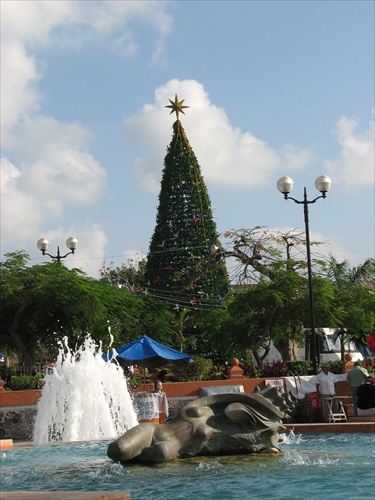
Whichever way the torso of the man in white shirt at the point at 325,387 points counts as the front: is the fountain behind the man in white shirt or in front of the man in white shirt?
in front

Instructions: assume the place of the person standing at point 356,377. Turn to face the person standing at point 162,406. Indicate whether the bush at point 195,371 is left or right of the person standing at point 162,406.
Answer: right

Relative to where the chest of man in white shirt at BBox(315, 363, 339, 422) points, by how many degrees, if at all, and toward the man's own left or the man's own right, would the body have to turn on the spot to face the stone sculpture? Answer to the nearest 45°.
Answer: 0° — they already face it

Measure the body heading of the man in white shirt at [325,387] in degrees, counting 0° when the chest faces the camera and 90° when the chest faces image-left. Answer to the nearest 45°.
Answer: approximately 0°

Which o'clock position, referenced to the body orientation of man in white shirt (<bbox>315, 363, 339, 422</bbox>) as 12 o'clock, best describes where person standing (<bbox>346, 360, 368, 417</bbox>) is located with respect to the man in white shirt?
The person standing is roughly at 9 o'clock from the man in white shirt.

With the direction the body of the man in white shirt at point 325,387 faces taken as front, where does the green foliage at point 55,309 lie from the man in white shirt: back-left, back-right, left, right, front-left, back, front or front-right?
back-right

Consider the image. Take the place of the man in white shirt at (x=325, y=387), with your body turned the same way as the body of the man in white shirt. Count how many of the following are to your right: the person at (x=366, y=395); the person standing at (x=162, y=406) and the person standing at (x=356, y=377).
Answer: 1

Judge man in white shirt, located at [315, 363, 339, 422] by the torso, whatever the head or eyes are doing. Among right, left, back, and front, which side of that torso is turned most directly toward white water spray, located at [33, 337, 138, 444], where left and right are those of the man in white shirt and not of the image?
right

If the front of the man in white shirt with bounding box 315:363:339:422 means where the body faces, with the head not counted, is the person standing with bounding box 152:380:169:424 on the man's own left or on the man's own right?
on the man's own right

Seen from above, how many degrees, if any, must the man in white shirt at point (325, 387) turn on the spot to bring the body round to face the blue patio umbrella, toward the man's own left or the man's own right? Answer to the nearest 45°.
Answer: approximately 135° to the man's own right

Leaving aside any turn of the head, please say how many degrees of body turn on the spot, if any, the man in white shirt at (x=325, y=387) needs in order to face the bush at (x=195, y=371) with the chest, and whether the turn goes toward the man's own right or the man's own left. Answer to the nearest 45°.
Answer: approximately 135° to the man's own right

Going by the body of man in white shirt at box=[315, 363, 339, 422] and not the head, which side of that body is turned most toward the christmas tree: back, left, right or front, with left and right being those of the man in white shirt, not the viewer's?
back
